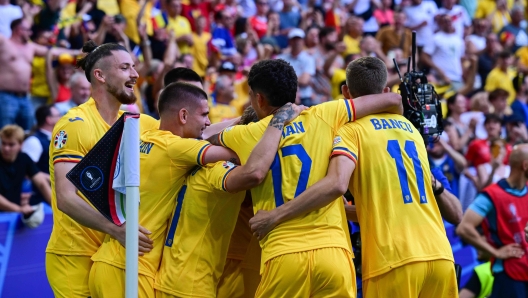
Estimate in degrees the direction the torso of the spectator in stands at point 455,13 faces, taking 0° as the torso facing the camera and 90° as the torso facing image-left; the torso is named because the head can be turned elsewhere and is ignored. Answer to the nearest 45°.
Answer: approximately 45°

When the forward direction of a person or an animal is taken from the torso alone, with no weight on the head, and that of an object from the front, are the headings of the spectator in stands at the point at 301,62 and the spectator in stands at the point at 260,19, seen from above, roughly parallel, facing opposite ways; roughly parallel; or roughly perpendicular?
roughly parallel

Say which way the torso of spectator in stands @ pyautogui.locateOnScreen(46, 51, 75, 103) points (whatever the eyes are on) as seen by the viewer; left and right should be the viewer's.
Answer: facing the viewer and to the right of the viewer

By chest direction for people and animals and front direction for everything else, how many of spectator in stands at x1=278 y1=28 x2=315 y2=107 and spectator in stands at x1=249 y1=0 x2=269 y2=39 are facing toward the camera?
2

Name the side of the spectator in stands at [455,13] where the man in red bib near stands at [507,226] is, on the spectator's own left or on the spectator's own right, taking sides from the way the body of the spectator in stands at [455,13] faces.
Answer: on the spectator's own left

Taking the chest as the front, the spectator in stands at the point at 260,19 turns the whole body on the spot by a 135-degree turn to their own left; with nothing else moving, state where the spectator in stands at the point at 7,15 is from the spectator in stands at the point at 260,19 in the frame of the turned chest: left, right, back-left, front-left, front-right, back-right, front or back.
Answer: back

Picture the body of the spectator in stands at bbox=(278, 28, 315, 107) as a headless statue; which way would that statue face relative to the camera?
toward the camera

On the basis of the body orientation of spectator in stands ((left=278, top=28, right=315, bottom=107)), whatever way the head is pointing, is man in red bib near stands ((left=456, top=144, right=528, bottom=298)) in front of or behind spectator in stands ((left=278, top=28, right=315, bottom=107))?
in front

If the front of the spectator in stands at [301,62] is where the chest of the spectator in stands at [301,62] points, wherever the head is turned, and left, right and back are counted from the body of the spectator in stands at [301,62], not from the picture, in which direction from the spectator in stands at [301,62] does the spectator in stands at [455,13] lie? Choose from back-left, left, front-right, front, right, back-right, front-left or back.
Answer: back-left

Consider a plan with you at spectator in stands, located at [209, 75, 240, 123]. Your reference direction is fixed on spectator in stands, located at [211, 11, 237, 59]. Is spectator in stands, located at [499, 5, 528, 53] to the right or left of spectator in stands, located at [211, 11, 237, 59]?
right
